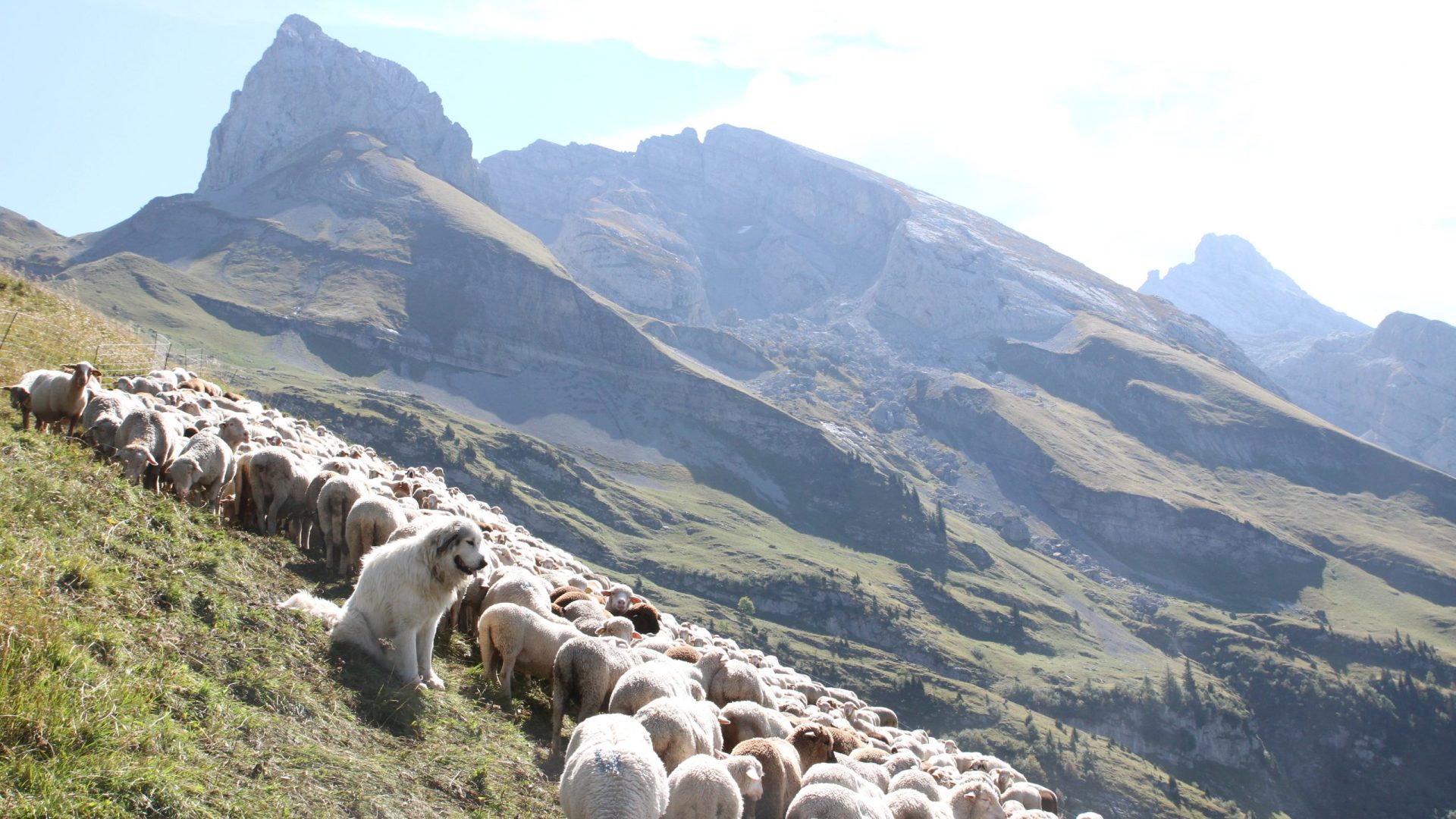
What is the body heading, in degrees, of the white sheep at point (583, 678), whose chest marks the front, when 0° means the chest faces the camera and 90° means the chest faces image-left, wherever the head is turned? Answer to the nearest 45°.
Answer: approximately 225°

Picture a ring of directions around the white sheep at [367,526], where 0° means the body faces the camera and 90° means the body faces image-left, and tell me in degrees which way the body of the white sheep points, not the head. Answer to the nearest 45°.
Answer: approximately 225°

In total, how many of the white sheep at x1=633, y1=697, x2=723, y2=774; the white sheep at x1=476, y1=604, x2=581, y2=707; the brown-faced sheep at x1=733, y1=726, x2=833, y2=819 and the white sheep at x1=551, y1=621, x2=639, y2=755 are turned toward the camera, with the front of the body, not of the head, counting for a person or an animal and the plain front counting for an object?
0

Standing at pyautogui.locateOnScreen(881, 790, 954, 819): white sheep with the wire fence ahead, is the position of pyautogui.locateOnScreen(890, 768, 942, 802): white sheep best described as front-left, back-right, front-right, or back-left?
front-right

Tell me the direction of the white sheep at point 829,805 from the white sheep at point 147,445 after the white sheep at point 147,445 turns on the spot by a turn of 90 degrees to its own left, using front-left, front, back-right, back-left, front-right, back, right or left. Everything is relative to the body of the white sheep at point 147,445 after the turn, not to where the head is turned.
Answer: front

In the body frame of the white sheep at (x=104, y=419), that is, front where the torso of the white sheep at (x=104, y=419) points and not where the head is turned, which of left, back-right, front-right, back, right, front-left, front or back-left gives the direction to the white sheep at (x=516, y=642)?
front-left

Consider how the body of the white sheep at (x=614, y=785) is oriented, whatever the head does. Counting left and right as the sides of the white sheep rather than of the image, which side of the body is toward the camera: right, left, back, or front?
back

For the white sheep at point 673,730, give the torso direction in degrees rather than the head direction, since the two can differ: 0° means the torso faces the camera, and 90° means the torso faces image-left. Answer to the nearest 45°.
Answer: approximately 225°

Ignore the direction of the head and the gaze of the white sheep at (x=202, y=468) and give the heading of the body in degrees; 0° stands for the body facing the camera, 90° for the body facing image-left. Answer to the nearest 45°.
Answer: approximately 45°

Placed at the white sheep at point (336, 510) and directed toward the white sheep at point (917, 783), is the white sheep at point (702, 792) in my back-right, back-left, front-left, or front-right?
front-right

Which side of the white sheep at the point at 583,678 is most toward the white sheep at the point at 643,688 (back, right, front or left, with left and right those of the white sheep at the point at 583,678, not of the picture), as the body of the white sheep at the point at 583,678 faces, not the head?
right

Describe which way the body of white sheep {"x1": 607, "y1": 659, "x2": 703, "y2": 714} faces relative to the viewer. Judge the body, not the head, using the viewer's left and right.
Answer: facing away from the viewer and to the right of the viewer

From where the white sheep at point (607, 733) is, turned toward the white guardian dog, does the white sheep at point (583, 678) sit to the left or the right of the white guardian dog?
right
